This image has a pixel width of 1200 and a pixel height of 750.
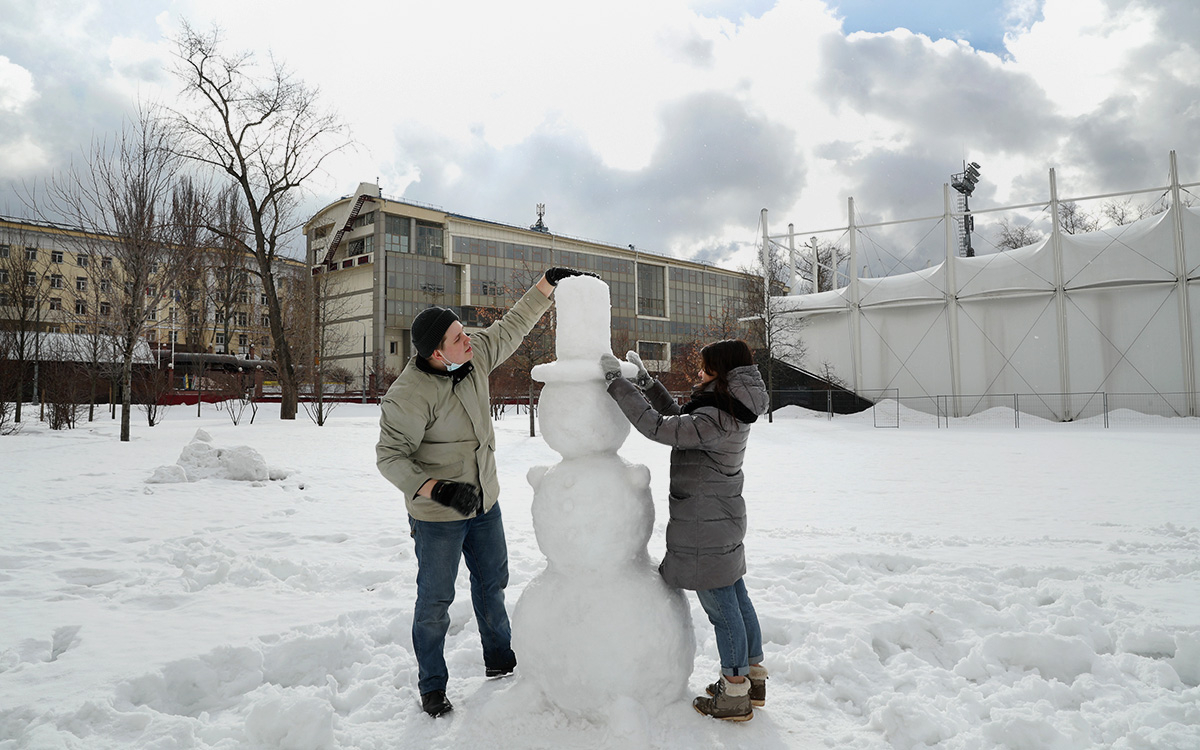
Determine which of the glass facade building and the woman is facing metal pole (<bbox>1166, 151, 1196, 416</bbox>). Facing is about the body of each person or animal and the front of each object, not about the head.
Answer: the glass facade building

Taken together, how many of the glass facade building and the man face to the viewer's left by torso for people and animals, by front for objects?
0

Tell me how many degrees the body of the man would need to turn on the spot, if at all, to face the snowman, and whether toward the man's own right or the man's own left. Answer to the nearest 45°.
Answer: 0° — they already face it

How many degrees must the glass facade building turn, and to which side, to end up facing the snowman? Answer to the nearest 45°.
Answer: approximately 45° to its right

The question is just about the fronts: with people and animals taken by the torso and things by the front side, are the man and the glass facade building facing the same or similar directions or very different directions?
same or similar directions

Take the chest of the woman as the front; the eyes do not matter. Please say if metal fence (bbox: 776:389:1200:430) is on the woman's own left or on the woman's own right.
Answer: on the woman's own right

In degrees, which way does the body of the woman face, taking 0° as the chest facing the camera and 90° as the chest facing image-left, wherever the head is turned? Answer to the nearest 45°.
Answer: approximately 90°

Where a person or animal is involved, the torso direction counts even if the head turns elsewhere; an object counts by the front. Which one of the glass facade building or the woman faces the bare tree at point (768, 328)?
the glass facade building

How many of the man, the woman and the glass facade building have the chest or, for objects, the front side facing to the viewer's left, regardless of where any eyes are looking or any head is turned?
1

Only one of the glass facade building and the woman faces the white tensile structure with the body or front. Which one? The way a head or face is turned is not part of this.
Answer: the glass facade building

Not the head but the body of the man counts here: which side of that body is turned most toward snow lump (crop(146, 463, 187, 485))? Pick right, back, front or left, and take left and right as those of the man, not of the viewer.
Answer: back

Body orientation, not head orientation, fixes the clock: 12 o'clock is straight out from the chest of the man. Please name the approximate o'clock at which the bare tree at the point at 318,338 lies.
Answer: The bare tree is roughly at 7 o'clock from the man.

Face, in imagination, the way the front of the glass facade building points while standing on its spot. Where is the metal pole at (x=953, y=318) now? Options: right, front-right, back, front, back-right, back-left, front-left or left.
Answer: front

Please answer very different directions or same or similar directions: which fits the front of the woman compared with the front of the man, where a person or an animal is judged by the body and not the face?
very different directions

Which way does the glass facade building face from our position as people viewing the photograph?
facing the viewer and to the right of the viewer
